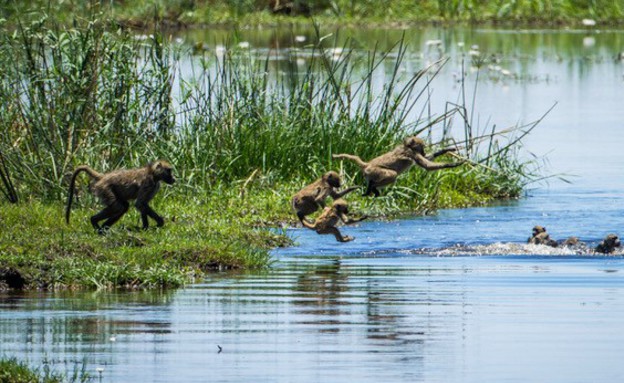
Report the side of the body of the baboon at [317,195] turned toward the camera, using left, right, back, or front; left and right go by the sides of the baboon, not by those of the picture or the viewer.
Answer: right

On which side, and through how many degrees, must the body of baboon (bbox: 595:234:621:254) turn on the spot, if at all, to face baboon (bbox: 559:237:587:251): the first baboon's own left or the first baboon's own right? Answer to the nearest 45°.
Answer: approximately 135° to the first baboon's own left

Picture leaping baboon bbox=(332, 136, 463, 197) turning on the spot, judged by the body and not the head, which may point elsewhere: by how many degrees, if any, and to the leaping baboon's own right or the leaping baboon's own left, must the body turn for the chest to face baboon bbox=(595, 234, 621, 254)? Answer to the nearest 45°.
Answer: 0° — it already faces it

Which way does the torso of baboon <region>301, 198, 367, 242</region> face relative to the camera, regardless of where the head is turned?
to the viewer's right

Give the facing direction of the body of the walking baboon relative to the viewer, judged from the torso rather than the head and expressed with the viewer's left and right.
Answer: facing to the right of the viewer

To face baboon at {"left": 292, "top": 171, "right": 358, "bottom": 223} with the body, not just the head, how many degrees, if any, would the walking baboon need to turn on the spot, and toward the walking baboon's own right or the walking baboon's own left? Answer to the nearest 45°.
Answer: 0° — it already faces it

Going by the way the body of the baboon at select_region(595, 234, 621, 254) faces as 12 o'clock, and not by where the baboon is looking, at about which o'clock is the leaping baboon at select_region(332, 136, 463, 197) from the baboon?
The leaping baboon is roughly at 6 o'clock from the baboon.

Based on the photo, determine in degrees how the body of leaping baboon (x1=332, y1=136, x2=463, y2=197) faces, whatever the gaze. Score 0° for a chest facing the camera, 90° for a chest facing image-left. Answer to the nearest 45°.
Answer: approximately 270°

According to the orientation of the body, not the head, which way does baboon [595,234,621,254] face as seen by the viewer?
to the viewer's right

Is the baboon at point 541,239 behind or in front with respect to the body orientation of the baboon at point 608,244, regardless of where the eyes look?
behind
